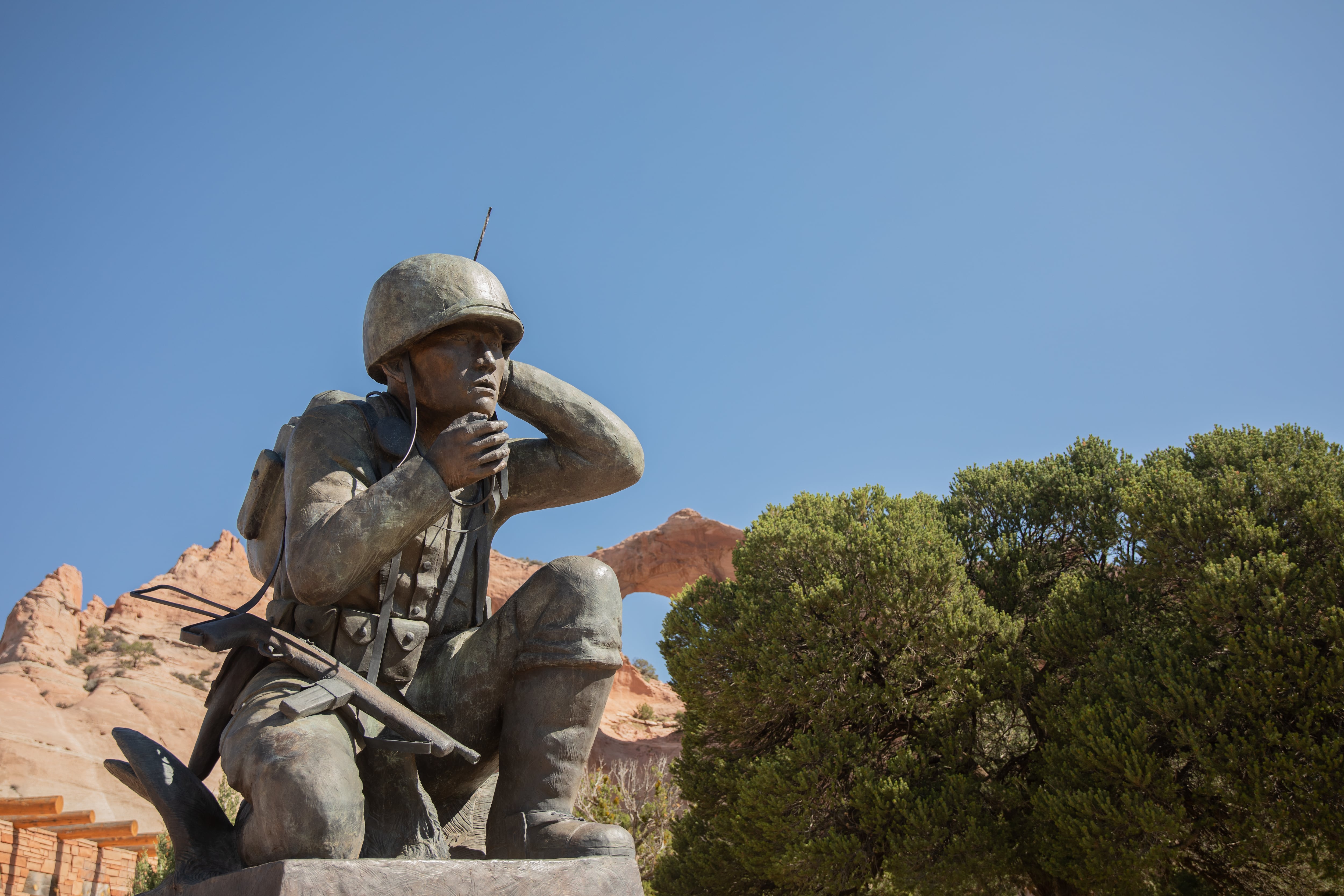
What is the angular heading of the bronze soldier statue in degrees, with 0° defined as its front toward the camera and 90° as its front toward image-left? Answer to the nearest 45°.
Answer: approximately 315°

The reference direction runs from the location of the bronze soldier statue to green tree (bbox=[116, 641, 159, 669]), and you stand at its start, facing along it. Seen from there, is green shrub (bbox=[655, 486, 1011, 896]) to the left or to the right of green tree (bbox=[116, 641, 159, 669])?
right

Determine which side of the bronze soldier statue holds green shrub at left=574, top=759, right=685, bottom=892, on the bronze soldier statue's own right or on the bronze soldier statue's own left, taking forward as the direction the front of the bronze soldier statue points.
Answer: on the bronze soldier statue's own left

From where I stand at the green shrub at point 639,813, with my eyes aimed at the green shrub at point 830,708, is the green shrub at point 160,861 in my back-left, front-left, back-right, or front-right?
back-right

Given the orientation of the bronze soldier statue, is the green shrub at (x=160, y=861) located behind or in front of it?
behind

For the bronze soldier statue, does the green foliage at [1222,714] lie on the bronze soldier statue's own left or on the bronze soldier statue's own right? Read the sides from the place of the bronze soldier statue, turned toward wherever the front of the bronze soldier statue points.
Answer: on the bronze soldier statue's own left

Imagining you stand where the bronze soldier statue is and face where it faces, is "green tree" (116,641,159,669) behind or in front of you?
behind
